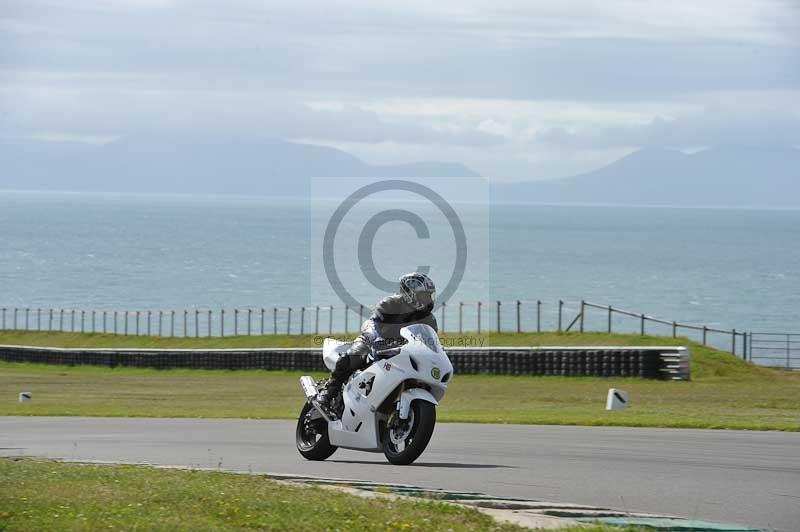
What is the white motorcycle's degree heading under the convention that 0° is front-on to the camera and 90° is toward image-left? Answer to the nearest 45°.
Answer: approximately 315°

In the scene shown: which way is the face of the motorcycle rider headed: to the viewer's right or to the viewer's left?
to the viewer's right
